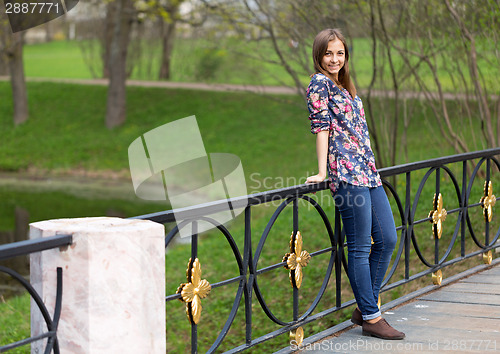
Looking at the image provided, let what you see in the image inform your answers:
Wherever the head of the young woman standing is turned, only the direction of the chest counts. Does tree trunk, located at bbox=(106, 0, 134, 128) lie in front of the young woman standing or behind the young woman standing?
behind

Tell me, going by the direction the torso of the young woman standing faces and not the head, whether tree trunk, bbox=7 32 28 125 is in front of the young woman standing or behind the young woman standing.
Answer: behind

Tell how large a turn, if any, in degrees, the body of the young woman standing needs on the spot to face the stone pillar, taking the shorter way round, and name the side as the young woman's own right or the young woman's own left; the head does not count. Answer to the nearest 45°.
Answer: approximately 90° to the young woman's own right

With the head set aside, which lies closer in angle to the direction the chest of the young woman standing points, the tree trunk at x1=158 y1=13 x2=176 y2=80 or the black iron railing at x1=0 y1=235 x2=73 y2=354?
the black iron railing

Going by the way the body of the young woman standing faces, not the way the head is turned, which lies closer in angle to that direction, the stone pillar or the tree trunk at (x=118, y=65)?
the stone pillar

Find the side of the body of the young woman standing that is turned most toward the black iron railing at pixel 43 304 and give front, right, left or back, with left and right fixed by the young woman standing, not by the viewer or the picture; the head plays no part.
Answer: right

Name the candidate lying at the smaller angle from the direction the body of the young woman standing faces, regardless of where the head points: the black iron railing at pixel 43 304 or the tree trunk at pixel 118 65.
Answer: the black iron railing

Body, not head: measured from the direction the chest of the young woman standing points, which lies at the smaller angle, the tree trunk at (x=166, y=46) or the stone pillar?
the stone pillar

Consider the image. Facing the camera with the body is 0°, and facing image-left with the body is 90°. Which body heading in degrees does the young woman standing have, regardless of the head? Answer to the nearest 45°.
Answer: approximately 315°

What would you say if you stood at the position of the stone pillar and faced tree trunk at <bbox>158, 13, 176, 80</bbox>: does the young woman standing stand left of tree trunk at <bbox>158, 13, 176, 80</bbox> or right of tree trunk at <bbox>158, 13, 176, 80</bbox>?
right

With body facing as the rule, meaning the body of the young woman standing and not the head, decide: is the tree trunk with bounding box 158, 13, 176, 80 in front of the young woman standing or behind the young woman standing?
behind
